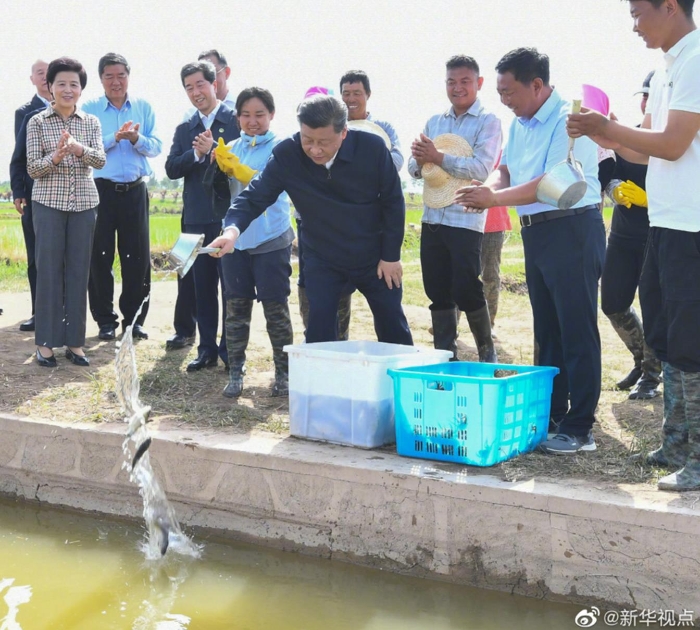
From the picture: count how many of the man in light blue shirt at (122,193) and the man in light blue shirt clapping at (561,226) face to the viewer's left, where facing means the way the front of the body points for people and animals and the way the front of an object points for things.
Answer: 1

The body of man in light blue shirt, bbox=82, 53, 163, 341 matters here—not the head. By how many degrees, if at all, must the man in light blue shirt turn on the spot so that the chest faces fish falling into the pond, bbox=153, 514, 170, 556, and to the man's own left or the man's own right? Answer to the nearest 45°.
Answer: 0° — they already face it

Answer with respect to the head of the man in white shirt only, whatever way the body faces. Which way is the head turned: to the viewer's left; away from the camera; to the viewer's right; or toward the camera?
to the viewer's left

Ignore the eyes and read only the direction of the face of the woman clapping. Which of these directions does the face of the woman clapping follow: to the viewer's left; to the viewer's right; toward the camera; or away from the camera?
toward the camera

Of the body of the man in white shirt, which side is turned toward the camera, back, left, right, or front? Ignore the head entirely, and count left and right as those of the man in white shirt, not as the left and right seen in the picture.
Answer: left

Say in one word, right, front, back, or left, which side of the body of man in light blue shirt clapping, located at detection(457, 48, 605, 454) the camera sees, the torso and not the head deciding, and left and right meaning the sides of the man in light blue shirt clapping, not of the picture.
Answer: left

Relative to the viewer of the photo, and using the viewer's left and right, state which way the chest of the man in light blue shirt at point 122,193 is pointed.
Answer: facing the viewer

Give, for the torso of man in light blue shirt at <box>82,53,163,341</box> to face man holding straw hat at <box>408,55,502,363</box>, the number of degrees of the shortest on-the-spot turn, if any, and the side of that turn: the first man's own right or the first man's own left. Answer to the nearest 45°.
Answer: approximately 45° to the first man's own left

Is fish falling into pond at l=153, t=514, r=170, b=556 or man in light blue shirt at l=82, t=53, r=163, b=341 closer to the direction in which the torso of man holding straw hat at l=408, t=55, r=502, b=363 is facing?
the fish falling into pond

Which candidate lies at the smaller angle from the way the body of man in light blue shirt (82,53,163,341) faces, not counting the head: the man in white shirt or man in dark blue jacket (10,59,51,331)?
the man in white shirt

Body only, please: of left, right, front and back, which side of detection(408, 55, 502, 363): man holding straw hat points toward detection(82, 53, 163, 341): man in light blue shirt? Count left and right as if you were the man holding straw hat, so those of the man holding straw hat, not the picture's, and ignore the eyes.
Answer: right
